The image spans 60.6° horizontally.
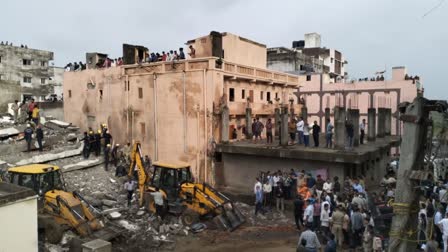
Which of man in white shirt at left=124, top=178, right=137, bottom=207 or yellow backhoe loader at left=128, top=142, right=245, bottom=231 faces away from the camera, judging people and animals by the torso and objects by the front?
the man in white shirt

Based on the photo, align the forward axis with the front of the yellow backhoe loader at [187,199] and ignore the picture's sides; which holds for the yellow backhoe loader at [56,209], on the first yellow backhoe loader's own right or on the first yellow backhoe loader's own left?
on the first yellow backhoe loader's own right

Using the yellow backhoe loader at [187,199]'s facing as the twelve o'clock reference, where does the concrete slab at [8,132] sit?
The concrete slab is roughly at 6 o'clock from the yellow backhoe loader.

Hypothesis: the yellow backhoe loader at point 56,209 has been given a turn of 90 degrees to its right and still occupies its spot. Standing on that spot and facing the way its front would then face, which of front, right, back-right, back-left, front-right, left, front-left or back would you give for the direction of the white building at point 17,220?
front-left

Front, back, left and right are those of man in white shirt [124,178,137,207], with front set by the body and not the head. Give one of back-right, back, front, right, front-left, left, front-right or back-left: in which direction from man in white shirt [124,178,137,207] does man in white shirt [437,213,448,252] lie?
front-left

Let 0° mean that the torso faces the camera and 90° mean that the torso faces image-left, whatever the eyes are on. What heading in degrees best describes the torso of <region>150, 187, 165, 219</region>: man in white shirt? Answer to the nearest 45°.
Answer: approximately 135°

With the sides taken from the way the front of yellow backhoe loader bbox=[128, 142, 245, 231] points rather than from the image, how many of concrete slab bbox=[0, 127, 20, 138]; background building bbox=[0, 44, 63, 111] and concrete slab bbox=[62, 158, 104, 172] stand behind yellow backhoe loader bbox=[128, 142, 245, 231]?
3

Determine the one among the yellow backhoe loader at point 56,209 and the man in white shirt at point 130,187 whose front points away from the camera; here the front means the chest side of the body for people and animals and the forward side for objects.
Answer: the man in white shirt

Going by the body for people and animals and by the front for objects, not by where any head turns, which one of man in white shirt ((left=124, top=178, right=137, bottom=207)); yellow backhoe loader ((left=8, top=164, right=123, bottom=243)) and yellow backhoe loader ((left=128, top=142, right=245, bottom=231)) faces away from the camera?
the man in white shirt

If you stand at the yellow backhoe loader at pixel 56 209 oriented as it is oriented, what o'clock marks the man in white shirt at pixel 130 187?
The man in white shirt is roughly at 9 o'clock from the yellow backhoe loader.
